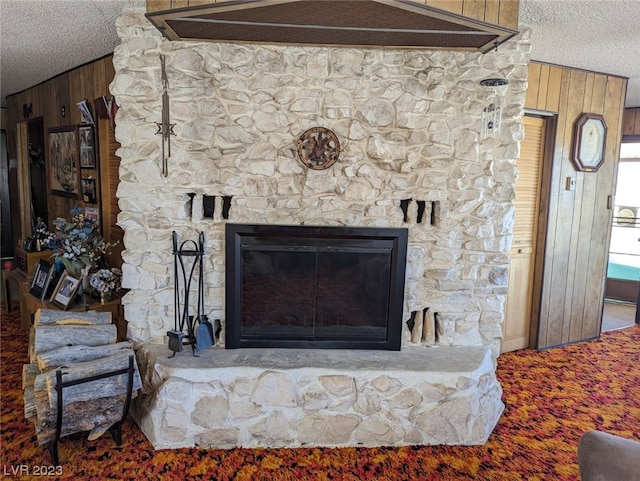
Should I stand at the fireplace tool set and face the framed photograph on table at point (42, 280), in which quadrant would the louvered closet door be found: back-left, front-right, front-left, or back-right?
back-right

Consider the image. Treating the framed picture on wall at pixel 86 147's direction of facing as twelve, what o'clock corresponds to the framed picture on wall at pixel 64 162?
the framed picture on wall at pixel 64 162 is roughly at 4 o'clock from the framed picture on wall at pixel 86 147.

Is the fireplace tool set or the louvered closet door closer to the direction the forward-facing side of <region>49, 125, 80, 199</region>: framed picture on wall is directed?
the fireplace tool set

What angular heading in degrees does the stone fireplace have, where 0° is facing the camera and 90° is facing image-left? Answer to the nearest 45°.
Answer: approximately 0°

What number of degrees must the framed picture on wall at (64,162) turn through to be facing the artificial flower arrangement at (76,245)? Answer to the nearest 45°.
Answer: approximately 45° to its left
